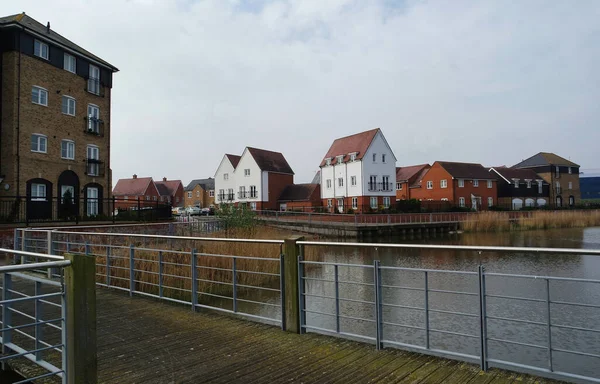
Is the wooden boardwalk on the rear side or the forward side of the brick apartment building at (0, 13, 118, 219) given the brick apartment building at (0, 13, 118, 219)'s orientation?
on the forward side

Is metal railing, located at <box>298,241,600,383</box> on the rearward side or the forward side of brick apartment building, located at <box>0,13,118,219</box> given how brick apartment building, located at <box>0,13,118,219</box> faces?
on the forward side

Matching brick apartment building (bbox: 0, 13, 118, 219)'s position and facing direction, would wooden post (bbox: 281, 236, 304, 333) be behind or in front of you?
in front
